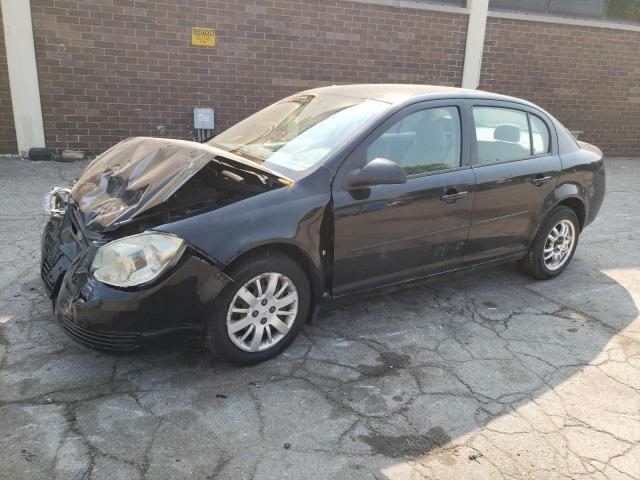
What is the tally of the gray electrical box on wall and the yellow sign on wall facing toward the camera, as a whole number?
2

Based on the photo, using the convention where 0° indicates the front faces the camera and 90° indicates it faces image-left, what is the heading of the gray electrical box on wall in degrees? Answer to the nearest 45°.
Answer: approximately 0°

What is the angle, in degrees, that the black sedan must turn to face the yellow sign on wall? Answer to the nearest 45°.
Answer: approximately 135° to its right

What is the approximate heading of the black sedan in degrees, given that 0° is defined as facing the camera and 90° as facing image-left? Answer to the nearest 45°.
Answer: approximately 45°

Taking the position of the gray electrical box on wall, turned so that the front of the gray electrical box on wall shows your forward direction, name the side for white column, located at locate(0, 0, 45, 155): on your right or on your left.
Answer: on your right

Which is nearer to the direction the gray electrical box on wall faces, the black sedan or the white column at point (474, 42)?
the black sedan

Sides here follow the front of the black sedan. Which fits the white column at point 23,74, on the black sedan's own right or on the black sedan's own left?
on the black sedan's own right

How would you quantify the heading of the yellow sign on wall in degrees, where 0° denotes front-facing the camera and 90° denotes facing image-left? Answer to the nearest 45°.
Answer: approximately 0°

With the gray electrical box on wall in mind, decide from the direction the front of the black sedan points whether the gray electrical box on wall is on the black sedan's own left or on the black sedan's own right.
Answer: on the black sedan's own right

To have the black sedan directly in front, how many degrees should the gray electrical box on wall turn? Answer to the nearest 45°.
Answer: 0° — it already faces it

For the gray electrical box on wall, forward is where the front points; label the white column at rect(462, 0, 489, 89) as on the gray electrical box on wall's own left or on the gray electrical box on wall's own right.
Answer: on the gray electrical box on wall's own left

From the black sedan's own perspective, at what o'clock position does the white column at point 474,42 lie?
The white column is roughly at 5 o'clock from the black sedan.

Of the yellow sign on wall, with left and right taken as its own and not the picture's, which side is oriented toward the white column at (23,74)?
right

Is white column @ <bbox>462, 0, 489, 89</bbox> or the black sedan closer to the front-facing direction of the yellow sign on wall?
the black sedan
